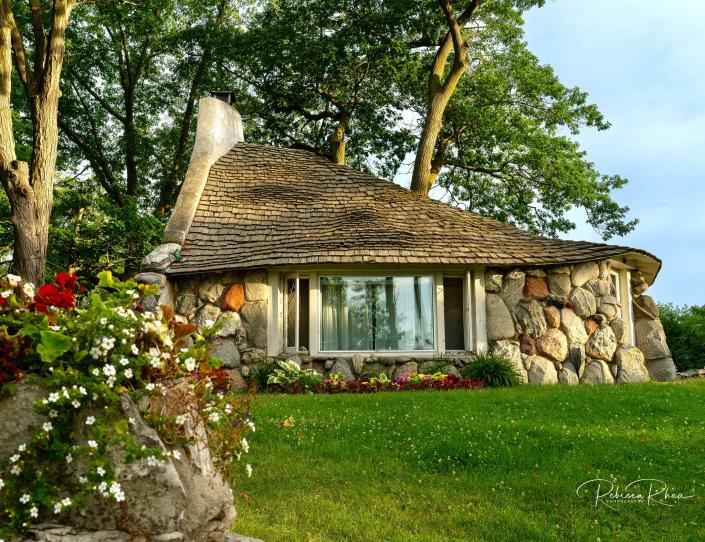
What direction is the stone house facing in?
toward the camera

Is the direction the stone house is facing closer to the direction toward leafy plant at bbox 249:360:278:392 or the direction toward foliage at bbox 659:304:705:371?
the leafy plant

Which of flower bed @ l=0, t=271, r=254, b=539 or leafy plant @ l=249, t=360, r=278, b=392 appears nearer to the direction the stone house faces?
the flower bed

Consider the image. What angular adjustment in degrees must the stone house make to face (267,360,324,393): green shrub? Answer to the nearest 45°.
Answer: approximately 45° to its right

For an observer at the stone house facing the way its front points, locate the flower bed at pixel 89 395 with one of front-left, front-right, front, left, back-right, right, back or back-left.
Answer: front

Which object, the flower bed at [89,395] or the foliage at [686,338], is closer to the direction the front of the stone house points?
the flower bed

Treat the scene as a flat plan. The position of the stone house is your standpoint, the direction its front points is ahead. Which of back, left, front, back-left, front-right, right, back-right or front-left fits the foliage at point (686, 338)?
back-left
